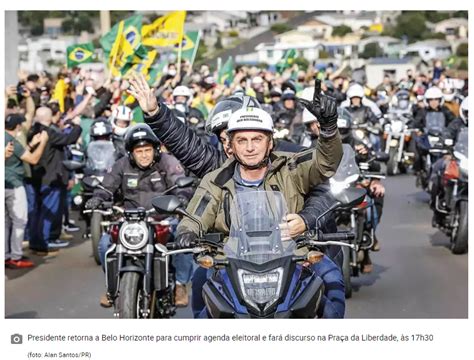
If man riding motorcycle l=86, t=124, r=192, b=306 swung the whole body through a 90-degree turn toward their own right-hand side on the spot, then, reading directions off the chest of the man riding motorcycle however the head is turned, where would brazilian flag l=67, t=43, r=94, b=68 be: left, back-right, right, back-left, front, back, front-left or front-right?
right

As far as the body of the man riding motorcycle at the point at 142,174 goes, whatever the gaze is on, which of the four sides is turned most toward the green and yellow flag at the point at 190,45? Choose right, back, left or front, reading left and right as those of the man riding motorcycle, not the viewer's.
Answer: back

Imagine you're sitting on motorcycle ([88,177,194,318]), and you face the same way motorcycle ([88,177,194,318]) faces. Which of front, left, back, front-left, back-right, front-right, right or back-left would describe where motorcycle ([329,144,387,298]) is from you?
back-left

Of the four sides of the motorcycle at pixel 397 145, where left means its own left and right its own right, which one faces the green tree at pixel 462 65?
back

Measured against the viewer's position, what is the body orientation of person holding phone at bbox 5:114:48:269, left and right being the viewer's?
facing to the right of the viewer

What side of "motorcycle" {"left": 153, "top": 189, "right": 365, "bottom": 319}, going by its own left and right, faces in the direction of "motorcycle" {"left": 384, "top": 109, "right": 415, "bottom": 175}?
back

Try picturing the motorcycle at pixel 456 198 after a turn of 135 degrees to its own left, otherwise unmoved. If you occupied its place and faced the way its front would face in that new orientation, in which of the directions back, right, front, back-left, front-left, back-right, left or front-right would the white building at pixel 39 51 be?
left

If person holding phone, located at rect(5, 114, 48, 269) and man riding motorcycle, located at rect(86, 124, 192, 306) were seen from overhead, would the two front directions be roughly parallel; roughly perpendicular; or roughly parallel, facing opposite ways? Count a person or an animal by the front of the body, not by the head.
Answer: roughly perpendicular

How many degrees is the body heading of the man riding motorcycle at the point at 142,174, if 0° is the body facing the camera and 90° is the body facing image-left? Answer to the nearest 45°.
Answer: approximately 0°

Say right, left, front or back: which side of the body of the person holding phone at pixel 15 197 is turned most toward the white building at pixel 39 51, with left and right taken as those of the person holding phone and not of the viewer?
left

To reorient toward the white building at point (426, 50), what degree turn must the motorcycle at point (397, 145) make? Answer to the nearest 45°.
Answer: approximately 180°

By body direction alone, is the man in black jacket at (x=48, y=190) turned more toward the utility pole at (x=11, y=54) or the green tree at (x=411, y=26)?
the green tree

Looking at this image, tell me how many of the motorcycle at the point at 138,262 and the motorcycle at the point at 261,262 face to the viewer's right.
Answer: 0
